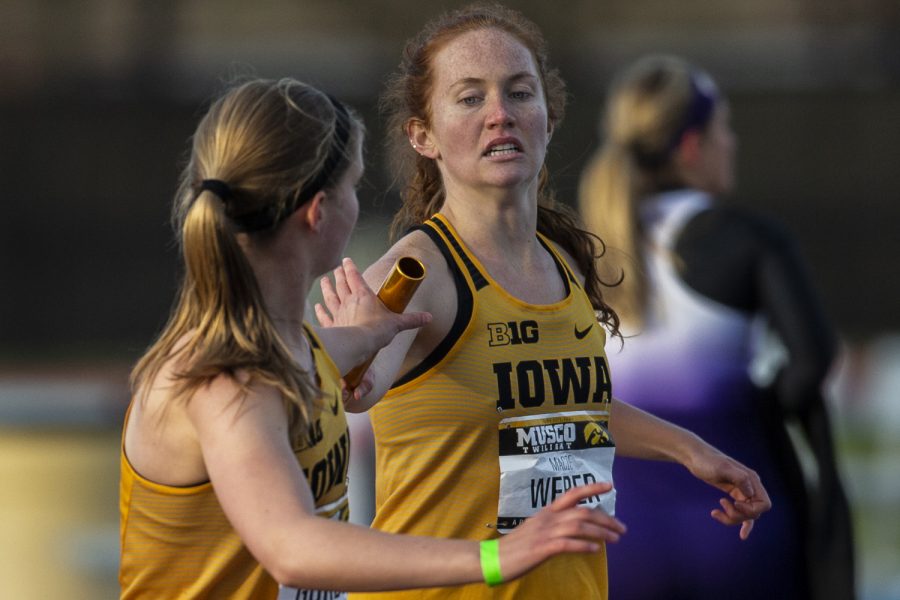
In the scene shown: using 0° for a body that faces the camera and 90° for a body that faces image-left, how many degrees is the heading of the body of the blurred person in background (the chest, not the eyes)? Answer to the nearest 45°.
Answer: approximately 225°

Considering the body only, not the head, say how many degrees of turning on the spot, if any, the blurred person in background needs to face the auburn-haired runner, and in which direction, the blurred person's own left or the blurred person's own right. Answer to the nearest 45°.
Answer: approximately 135° to the blurred person's own right
